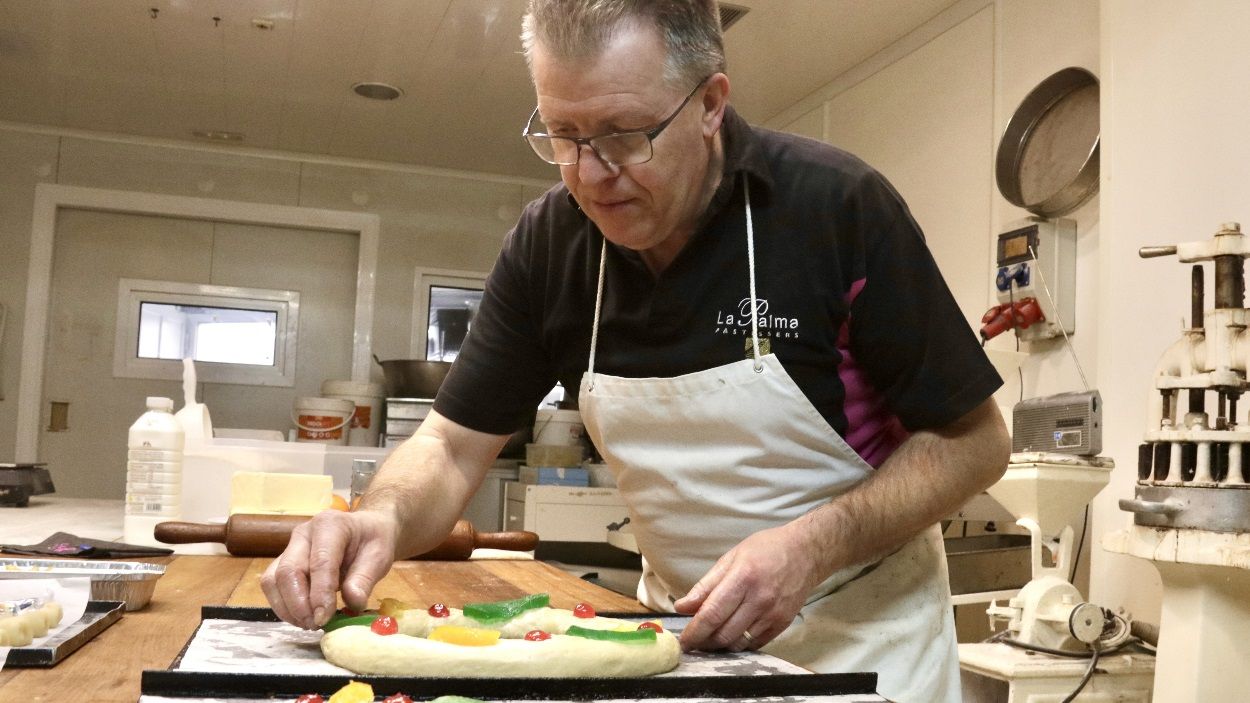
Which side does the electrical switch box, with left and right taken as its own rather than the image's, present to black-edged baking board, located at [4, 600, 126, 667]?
front

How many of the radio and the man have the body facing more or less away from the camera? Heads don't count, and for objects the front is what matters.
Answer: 0

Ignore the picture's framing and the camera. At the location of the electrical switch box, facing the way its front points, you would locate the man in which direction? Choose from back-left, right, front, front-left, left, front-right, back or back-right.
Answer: front-left

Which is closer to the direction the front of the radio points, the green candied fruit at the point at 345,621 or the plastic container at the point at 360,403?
the green candied fruit

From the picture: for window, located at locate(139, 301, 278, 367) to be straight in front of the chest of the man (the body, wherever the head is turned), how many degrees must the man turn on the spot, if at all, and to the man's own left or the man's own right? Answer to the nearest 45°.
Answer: approximately 90° to the man's own right

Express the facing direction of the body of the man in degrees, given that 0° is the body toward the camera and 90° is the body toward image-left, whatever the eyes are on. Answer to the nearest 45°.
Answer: approximately 45°

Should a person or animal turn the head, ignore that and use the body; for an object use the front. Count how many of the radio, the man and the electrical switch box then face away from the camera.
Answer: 0

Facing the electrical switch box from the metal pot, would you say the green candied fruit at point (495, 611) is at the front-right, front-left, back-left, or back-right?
front-right

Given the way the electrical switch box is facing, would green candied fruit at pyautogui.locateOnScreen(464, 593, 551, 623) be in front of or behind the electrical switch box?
in front

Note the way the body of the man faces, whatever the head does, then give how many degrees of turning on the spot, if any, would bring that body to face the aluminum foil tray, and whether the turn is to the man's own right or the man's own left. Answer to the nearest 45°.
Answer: approximately 45° to the man's own right

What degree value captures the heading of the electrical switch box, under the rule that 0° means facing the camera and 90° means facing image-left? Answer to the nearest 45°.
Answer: approximately 45°

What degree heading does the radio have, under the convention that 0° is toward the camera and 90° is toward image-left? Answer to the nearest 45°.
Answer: approximately 45°

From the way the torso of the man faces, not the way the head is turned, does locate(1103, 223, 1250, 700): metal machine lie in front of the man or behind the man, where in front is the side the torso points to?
behind

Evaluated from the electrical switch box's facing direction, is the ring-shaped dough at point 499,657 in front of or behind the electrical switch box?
in front

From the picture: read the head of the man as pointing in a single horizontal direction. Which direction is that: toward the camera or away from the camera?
toward the camera
